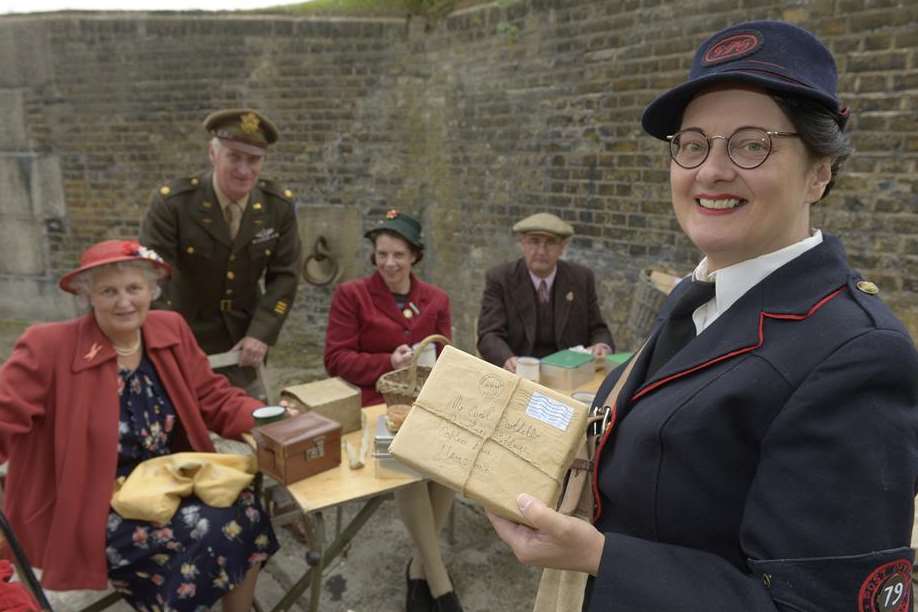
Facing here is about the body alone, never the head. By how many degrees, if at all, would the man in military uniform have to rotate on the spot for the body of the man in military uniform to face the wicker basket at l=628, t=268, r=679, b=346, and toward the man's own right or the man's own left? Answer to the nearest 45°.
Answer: approximately 90° to the man's own left

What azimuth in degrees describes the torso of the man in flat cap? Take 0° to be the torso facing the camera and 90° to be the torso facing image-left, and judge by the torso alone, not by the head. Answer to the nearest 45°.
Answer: approximately 0°

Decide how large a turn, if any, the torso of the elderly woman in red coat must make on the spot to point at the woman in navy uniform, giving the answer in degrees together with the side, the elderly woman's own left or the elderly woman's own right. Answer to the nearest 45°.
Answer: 0° — they already face them

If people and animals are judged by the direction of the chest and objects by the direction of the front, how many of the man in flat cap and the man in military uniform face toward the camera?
2

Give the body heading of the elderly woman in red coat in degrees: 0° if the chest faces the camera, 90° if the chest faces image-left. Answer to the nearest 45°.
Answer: approximately 315°

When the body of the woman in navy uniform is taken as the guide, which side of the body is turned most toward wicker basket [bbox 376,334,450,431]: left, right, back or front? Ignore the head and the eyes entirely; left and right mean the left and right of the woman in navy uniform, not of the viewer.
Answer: right

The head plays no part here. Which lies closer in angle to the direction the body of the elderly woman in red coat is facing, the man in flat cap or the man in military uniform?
the man in flat cap

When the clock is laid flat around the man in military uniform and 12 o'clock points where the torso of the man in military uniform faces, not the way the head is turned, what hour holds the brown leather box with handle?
The brown leather box with handle is roughly at 12 o'clock from the man in military uniform.
